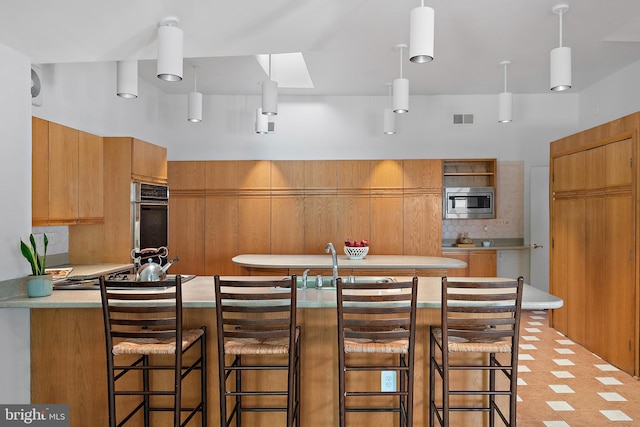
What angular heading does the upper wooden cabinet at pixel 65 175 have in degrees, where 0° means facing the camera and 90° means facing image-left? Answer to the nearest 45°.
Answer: approximately 315°

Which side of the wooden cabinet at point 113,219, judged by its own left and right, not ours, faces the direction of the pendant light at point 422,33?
front

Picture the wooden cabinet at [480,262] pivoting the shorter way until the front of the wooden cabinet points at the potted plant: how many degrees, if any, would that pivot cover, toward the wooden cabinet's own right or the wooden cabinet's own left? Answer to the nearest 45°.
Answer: approximately 45° to the wooden cabinet's own right

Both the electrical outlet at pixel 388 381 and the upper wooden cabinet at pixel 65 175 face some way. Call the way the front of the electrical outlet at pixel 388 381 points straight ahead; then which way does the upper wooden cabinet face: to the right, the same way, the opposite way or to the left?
to the left

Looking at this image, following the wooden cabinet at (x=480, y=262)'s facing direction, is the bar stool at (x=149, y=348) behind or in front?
in front

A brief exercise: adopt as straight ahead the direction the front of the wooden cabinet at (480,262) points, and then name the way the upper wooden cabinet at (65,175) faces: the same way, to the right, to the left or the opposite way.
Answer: to the left

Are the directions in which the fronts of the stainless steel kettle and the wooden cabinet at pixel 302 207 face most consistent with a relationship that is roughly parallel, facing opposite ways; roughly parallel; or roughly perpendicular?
roughly perpendicular

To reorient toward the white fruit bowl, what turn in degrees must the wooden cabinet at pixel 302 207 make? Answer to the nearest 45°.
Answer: approximately 45° to its left

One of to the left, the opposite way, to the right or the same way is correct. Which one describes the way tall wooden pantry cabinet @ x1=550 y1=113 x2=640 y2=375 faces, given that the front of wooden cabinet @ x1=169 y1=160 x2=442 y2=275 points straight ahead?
to the right

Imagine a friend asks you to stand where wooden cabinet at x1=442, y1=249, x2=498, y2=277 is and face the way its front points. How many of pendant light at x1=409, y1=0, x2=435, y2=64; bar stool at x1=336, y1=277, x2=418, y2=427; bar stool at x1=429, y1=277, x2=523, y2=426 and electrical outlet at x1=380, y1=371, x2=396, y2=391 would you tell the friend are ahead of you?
4

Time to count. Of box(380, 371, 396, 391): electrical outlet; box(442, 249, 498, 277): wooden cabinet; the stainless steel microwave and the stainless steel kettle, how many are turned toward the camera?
3
